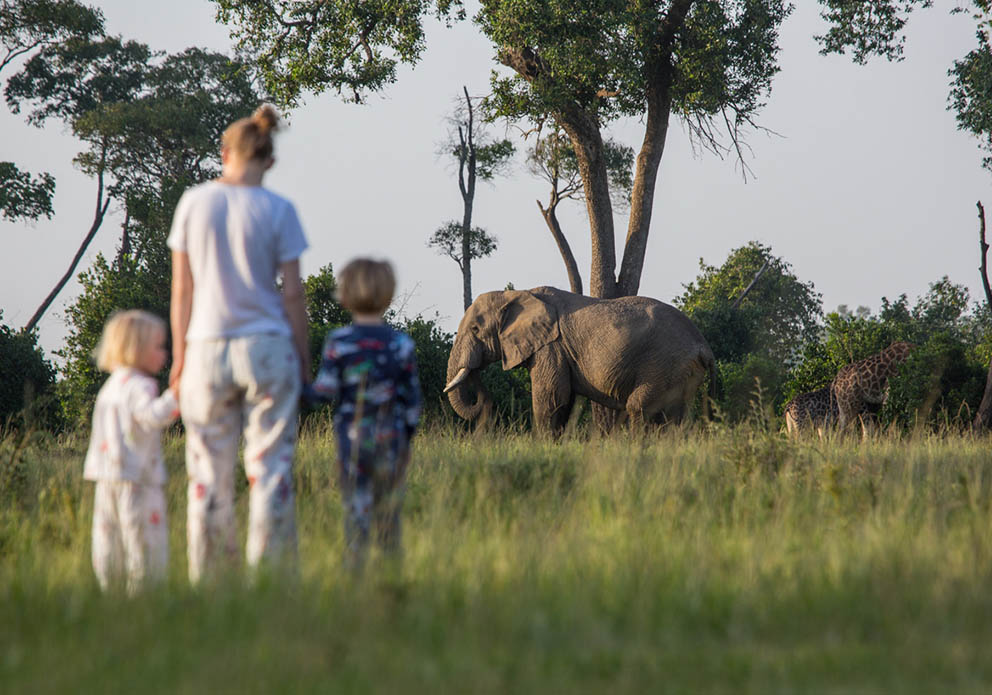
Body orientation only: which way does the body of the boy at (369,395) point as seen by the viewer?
away from the camera

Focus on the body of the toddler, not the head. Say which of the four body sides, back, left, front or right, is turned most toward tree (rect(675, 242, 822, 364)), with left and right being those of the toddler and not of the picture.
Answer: front

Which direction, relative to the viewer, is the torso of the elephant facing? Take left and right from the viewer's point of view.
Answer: facing to the left of the viewer

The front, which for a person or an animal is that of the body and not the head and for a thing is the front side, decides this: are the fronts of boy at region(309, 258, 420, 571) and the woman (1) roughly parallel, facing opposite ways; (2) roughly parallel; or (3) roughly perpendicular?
roughly parallel

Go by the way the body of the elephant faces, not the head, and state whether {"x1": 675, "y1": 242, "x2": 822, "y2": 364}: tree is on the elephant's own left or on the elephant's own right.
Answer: on the elephant's own right

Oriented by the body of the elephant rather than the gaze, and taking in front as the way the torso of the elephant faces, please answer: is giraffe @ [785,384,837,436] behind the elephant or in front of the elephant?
behind

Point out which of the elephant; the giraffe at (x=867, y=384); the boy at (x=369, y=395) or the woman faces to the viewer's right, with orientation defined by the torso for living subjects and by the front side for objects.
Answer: the giraffe

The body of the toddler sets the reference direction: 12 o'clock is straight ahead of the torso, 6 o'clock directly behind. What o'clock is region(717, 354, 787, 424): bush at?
The bush is roughly at 12 o'clock from the toddler.

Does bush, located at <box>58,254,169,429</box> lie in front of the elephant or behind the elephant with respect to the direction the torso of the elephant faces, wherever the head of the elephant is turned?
in front

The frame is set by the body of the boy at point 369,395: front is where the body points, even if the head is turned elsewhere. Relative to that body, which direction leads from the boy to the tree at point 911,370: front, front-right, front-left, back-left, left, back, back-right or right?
front-right

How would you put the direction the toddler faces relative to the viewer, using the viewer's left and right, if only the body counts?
facing away from the viewer and to the right of the viewer

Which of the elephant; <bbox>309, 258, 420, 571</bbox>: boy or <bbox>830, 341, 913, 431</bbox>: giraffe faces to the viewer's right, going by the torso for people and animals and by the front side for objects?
the giraffe

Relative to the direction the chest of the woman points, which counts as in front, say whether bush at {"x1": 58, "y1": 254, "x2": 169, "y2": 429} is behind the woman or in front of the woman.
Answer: in front

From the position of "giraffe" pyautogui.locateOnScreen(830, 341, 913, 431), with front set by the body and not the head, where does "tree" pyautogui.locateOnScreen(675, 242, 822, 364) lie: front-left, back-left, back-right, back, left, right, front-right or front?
left

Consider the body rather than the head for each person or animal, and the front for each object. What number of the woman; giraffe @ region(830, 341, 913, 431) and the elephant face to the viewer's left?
1

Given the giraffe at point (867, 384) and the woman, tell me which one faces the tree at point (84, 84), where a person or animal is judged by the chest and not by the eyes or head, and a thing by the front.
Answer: the woman

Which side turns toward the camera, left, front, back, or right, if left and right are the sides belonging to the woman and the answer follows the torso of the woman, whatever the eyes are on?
back

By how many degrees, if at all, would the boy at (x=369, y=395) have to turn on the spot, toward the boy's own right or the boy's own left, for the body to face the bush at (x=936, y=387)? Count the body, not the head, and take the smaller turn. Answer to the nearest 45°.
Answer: approximately 45° to the boy's own right

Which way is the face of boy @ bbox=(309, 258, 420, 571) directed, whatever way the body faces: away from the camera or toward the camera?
away from the camera
